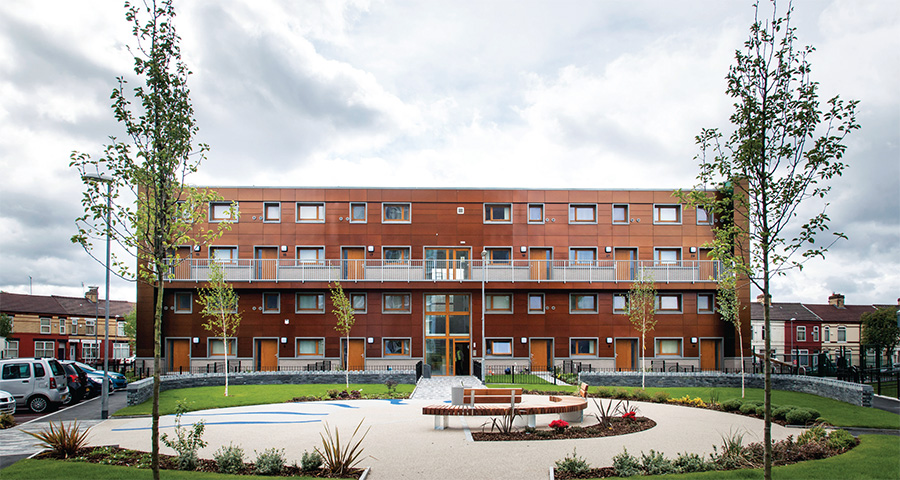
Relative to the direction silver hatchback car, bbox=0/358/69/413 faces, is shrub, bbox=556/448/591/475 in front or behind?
behind

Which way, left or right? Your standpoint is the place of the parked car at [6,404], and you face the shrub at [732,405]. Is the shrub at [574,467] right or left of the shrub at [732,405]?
right

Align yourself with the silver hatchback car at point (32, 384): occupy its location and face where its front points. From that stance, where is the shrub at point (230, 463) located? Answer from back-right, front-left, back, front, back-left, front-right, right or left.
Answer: back-left

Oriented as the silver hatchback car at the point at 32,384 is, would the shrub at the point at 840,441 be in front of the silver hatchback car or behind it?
behind
